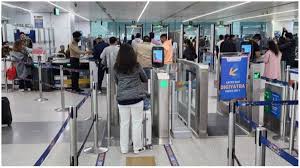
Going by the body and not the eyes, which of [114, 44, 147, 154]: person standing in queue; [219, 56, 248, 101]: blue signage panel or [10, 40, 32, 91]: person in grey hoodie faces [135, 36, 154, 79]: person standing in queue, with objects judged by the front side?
[114, 44, 147, 154]: person standing in queue

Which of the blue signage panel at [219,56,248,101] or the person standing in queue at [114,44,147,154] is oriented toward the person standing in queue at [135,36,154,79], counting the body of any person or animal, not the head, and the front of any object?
the person standing in queue at [114,44,147,154]

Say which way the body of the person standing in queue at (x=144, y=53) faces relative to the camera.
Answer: away from the camera

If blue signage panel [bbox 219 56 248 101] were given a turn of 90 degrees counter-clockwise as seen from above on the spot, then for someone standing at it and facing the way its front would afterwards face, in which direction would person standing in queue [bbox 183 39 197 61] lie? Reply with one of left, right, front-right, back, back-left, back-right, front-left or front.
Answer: left

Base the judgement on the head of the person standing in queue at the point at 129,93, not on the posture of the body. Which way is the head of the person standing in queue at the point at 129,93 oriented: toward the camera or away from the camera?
away from the camera

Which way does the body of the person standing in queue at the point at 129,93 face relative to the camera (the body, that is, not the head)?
away from the camera

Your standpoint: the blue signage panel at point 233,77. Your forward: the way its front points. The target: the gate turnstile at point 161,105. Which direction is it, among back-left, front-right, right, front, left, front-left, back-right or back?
right

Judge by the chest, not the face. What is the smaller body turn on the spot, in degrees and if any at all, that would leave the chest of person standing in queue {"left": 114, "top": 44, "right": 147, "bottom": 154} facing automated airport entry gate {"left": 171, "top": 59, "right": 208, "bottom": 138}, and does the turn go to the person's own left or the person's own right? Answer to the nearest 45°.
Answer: approximately 45° to the person's own right

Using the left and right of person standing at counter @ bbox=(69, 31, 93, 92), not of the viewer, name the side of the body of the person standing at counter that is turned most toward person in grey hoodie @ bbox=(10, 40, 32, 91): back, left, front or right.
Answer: back

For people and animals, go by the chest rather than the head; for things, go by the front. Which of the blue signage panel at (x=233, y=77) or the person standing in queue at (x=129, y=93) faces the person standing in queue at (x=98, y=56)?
the person standing in queue at (x=129, y=93)

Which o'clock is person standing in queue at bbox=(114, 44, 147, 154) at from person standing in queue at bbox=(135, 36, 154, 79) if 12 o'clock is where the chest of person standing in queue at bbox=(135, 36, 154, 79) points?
person standing in queue at bbox=(114, 44, 147, 154) is roughly at 6 o'clock from person standing in queue at bbox=(135, 36, 154, 79).

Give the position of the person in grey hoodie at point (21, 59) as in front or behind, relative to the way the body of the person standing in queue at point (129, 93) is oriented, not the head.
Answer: in front
